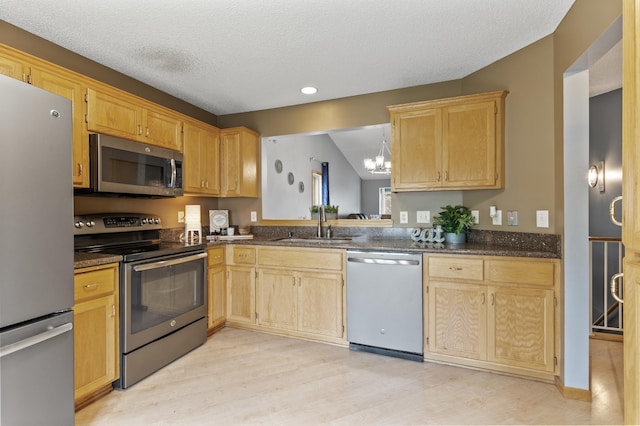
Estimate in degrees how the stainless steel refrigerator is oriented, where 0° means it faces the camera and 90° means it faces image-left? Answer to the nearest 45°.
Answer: approximately 315°

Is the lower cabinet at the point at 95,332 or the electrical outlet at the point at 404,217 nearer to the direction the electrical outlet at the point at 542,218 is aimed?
the lower cabinet

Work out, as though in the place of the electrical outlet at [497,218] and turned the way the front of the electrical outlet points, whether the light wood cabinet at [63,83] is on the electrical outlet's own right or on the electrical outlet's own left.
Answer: on the electrical outlet's own right

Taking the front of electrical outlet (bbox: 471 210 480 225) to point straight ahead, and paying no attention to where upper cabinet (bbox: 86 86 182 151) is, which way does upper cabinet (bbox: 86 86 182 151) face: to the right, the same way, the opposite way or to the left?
to the left

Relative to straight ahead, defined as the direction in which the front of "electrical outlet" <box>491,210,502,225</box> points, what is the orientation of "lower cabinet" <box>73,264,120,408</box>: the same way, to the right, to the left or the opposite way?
to the left

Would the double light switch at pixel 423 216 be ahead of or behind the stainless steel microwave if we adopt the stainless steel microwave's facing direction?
ahead

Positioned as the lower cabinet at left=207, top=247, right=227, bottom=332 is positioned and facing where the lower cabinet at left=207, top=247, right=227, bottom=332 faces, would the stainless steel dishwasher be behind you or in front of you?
in front

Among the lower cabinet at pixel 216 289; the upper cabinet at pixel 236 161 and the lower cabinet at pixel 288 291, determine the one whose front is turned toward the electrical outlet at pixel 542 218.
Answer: the lower cabinet at pixel 216 289

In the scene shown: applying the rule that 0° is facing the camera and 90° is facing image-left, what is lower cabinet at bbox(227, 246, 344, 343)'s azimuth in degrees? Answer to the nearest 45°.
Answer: approximately 45°

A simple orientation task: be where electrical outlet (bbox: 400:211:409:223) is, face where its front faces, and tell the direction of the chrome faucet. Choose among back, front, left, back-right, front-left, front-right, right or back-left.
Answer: right

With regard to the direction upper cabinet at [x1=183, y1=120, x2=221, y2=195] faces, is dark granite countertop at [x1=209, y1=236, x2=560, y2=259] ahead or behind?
ahead

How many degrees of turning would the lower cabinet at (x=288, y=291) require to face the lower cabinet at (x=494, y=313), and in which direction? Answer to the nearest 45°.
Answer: approximately 90° to its left

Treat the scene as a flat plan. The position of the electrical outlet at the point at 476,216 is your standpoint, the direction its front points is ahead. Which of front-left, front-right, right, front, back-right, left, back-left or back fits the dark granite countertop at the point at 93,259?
front-right

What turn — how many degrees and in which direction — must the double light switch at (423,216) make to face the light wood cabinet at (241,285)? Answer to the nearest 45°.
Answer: approximately 90° to its right
